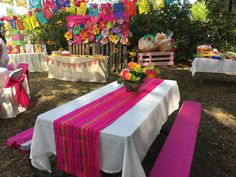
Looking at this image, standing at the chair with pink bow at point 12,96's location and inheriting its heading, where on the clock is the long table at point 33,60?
The long table is roughly at 2 o'clock from the chair with pink bow.

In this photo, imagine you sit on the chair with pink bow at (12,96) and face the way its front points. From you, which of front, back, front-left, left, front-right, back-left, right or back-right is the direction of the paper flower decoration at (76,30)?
right

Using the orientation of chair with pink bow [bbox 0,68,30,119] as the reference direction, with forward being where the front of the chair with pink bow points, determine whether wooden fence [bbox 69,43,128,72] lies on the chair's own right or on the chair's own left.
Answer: on the chair's own right

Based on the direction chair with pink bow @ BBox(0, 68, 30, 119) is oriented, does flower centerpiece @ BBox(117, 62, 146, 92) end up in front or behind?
behind

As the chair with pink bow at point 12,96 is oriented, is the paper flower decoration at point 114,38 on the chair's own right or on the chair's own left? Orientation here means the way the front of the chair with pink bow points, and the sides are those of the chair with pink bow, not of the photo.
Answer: on the chair's own right

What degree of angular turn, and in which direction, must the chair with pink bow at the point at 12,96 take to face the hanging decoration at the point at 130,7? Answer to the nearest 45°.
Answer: approximately 90° to its right

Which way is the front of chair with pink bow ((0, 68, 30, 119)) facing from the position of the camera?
facing away from the viewer and to the left of the viewer
